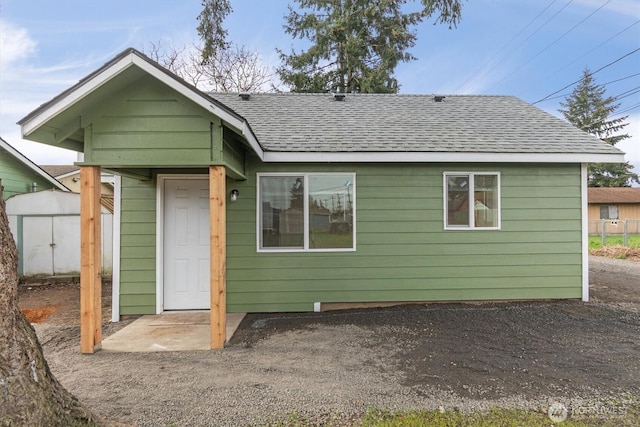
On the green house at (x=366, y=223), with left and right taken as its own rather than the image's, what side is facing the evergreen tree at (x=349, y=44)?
back

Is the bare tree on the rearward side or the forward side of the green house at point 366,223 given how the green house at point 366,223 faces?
on the rearward side

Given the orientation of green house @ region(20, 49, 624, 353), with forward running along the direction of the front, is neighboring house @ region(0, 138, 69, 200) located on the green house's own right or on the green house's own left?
on the green house's own right

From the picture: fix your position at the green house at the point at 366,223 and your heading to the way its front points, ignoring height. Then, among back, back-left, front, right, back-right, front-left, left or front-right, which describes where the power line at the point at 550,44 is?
back-left

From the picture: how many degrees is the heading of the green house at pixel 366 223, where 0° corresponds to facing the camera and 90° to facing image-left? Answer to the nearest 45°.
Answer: approximately 0°

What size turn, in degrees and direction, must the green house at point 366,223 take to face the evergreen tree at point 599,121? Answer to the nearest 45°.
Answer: approximately 135° to its left

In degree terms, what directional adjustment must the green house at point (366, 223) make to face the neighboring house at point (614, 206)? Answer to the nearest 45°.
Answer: approximately 135° to its left
